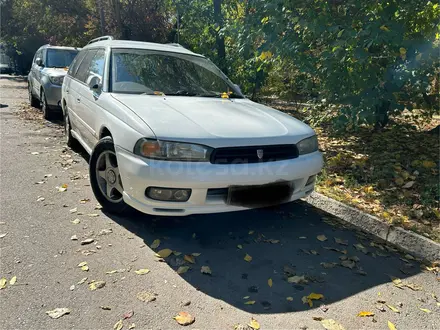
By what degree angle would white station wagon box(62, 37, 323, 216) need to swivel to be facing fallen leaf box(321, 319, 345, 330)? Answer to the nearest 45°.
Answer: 0° — it already faces it

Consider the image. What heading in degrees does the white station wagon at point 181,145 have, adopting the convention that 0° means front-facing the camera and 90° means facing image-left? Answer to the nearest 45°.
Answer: approximately 315°

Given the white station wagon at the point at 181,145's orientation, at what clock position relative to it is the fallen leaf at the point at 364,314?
The fallen leaf is roughly at 12 o'clock from the white station wagon.

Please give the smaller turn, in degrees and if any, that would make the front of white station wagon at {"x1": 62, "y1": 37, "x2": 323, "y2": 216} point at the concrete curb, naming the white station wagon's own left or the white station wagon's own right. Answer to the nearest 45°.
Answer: approximately 45° to the white station wagon's own left

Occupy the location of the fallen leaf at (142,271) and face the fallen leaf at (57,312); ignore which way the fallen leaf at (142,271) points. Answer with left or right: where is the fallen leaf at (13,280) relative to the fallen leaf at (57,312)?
right

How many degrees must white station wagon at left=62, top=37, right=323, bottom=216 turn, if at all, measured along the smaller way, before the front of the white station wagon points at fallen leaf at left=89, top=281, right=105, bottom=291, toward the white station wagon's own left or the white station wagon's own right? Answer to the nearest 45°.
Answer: approximately 90° to the white station wagon's own right

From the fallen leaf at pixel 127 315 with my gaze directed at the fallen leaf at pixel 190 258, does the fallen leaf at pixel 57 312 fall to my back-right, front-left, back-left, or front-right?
back-left

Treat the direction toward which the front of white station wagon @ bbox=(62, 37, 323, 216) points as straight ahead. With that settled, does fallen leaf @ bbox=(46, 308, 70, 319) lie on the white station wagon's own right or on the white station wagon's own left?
on the white station wagon's own right

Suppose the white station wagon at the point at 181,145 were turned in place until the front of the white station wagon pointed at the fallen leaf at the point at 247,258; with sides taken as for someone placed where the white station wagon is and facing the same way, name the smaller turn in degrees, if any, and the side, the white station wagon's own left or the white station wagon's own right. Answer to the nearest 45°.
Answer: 0° — it already faces it
